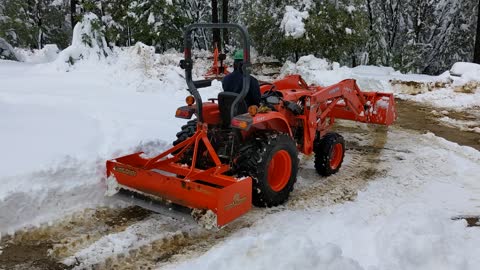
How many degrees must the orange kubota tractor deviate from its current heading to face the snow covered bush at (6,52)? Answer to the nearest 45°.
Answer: approximately 90° to its left

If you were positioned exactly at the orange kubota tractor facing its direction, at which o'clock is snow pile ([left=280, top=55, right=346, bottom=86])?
The snow pile is roughly at 11 o'clock from the orange kubota tractor.

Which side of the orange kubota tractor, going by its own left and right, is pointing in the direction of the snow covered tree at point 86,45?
left

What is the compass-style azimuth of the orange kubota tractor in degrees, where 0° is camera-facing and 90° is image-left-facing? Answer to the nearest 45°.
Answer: approximately 225°
